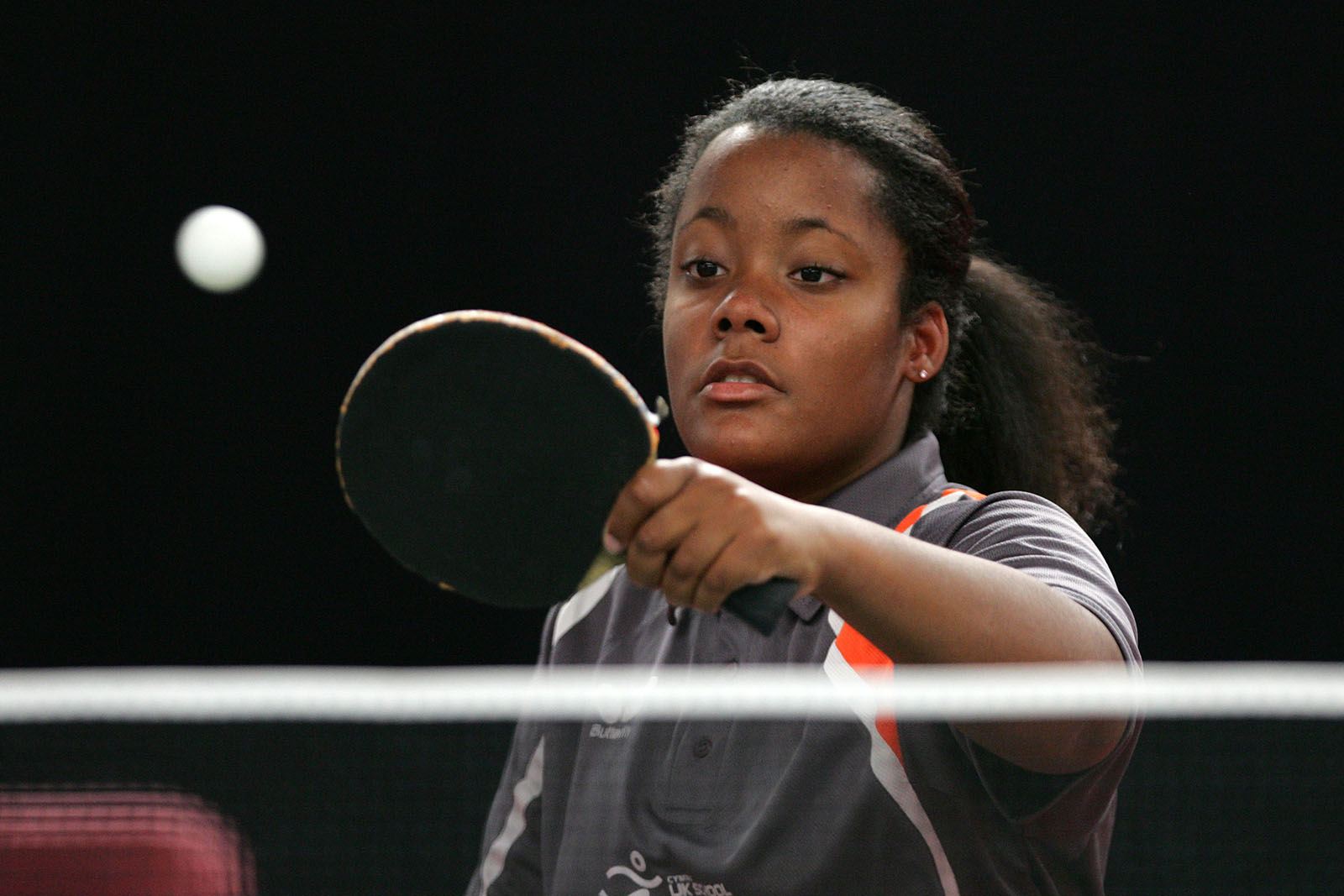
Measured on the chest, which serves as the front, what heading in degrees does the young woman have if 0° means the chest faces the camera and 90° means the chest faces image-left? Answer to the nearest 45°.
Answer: approximately 45°

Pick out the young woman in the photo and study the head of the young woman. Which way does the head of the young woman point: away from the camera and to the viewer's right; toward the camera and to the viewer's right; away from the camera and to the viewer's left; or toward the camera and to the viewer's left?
toward the camera and to the viewer's left

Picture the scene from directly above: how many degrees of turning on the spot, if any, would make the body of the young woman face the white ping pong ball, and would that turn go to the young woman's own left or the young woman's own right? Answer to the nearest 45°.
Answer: approximately 90° to the young woman's own right
